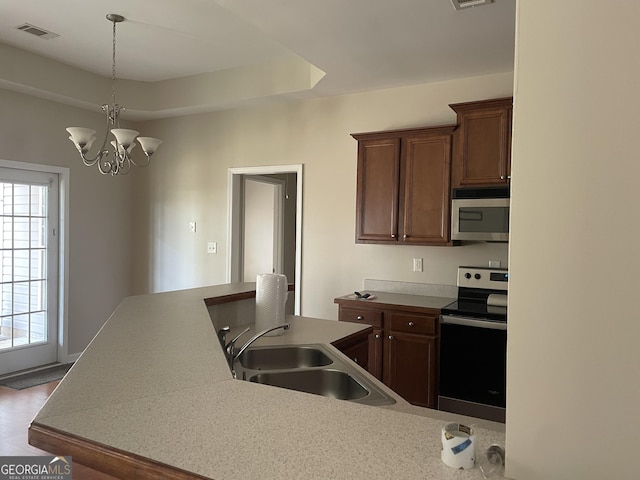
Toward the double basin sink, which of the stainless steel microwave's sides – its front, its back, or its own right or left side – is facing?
front

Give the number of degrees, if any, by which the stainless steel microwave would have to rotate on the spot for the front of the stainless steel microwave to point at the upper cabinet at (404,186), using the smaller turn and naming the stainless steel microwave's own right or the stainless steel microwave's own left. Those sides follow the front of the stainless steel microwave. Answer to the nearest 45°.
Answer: approximately 90° to the stainless steel microwave's own right

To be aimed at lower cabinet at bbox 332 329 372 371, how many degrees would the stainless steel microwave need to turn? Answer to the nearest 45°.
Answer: approximately 45° to its right

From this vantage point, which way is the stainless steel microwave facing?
toward the camera

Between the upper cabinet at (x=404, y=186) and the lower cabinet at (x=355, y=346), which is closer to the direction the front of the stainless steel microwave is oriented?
the lower cabinet

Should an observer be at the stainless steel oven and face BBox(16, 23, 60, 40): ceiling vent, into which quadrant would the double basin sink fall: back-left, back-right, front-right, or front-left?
front-left

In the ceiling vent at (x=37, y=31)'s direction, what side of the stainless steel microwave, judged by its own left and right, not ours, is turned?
right

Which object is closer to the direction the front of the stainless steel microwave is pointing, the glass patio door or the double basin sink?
the double basin sink
